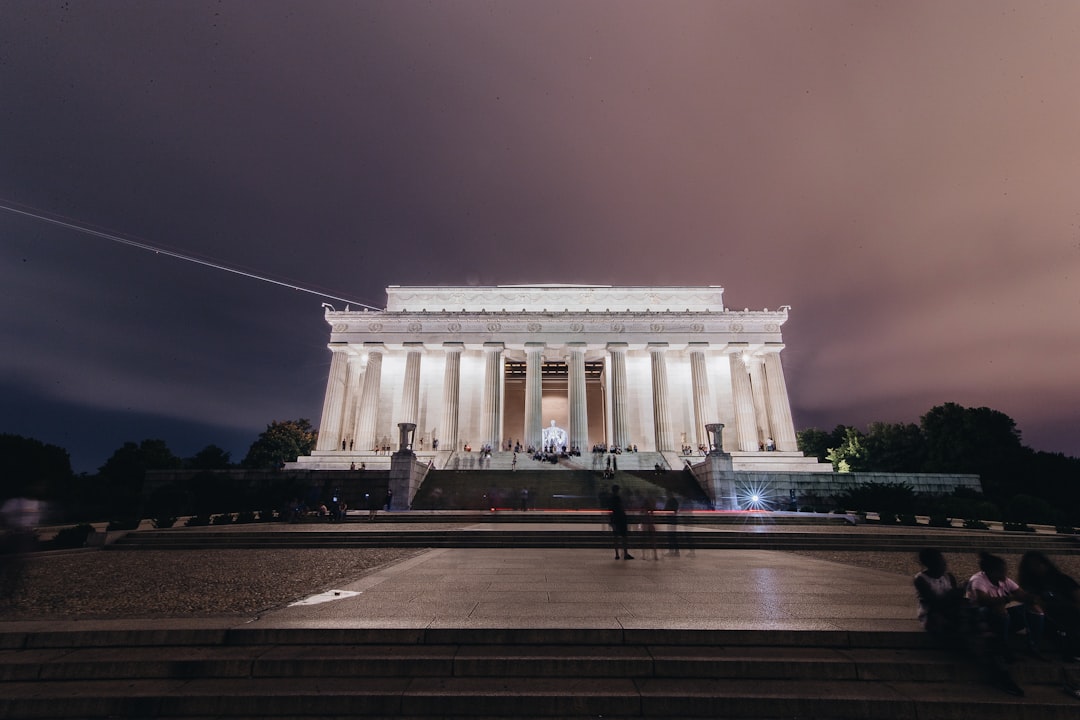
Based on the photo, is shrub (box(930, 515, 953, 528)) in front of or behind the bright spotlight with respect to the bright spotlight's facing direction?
in front

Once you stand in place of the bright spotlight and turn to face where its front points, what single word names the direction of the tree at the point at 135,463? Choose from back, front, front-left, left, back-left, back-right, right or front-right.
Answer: right

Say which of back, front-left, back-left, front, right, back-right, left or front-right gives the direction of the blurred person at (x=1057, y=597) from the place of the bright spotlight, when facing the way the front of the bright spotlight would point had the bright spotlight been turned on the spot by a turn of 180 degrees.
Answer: back

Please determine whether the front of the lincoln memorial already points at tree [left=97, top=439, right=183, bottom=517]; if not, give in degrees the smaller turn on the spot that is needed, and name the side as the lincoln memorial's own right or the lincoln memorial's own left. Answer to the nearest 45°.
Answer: approximately 90° to the lincoln memorial's own right

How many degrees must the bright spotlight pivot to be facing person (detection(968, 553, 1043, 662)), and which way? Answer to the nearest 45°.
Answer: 0° — it already faces them

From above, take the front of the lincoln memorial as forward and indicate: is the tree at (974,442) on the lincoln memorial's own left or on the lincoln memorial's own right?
on the lincoln memorial's own left

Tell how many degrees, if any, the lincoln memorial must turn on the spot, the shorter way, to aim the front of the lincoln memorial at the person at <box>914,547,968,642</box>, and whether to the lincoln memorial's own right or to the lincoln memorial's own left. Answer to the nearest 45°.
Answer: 0° — it already faces them

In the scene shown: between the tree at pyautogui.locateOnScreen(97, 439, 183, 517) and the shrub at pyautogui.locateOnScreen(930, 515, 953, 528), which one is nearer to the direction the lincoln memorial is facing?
the shrub

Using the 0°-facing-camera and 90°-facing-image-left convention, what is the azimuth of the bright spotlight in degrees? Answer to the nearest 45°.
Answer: approximately 0°

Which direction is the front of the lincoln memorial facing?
toward the camera

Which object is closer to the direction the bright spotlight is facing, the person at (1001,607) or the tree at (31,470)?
the person

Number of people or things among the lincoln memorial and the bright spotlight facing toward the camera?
2

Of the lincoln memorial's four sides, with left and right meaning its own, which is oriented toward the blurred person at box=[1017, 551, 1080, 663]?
front

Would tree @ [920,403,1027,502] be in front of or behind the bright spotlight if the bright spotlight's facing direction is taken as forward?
behind

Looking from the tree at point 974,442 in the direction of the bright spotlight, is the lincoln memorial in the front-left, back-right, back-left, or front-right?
front-right

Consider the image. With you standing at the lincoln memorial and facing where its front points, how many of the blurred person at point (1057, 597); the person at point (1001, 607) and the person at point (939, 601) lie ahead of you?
3

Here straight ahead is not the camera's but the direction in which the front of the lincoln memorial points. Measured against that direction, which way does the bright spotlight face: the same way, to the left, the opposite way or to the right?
the same way
